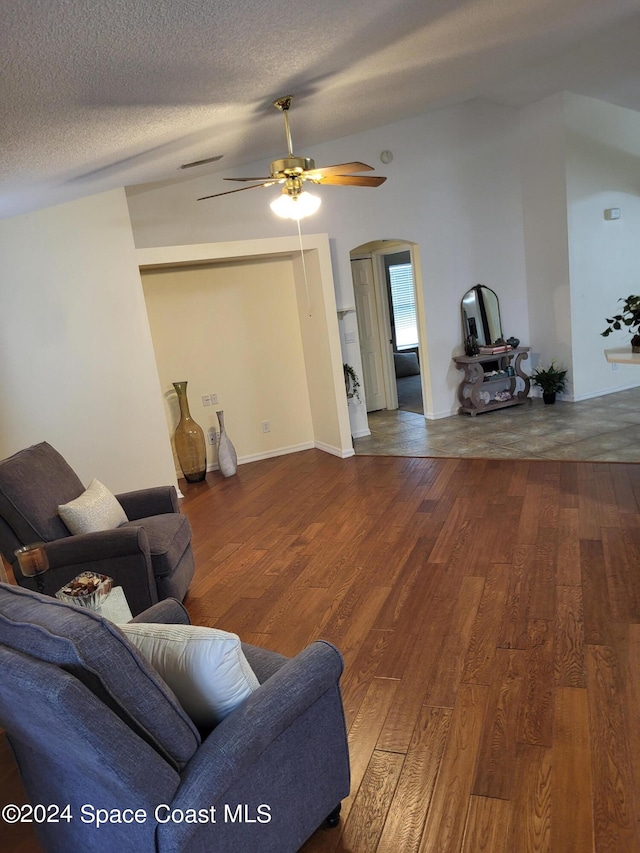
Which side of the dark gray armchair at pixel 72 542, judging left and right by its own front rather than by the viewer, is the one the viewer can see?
right

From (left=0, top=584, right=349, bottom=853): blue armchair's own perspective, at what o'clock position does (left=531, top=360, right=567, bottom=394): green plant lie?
The green plant is roughly at 12 o'clock from the blue armchair.

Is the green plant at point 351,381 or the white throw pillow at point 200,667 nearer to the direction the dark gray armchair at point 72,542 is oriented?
the green plant

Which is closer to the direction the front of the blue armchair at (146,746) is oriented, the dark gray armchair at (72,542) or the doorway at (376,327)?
the doorway

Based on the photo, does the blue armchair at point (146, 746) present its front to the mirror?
yes

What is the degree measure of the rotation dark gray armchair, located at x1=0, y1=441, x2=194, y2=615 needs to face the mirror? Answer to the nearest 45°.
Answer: approximately 45° to its left

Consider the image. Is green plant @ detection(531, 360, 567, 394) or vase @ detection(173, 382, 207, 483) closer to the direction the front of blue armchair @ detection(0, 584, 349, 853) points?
the green plant

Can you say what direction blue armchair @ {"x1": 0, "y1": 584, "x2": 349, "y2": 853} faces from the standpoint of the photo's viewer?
facing away from the viewer and to the right of the viewer

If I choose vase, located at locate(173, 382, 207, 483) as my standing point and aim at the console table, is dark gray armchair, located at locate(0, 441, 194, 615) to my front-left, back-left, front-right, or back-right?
back-right
